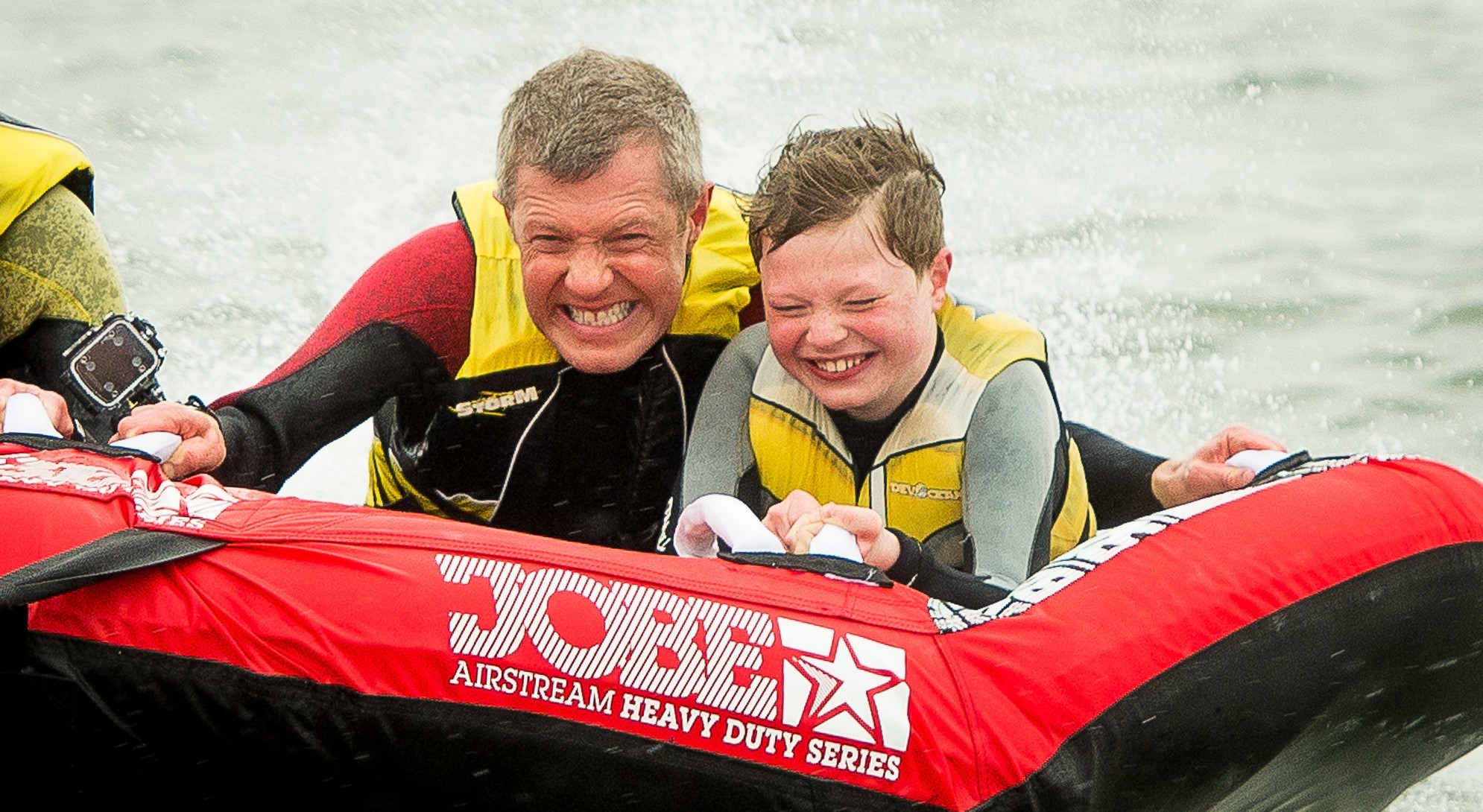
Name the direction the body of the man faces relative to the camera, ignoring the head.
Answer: toward the camera

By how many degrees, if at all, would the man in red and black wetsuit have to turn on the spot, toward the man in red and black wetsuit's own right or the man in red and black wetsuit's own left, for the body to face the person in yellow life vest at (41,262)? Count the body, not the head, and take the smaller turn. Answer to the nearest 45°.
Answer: approximately 90° to the man's own right
